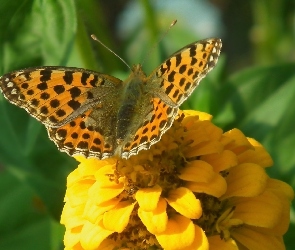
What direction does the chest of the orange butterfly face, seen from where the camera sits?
away from the camera
